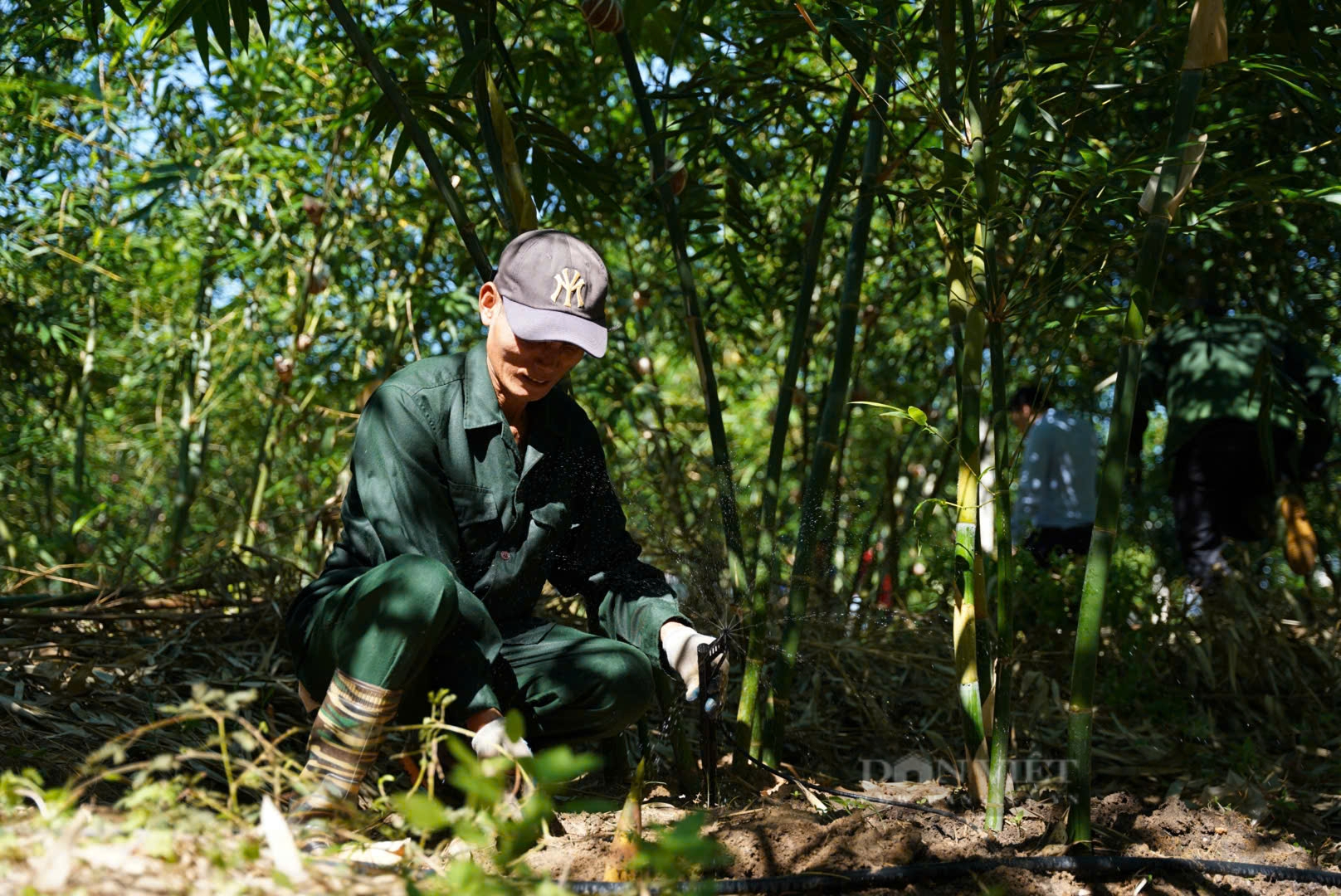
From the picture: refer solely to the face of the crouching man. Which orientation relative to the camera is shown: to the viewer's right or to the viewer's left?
to the viewer's right

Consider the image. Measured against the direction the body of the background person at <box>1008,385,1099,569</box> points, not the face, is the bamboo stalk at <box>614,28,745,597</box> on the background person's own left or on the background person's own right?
on the background person's own left

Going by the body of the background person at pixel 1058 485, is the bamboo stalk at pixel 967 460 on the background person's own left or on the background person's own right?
on the background person's own left

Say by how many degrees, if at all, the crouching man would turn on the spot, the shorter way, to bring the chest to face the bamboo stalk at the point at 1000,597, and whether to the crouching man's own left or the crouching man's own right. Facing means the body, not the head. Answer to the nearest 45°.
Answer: approximately 45° to the crouching man's own left

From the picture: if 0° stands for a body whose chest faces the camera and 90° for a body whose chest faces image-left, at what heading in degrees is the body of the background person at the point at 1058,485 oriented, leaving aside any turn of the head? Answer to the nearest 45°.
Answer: approximately 135°

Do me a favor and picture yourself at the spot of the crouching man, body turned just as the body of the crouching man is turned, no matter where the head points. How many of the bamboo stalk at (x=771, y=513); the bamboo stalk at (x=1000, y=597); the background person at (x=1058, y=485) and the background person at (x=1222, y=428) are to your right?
0

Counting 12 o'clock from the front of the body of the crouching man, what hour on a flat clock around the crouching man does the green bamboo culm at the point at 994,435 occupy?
The green bamboo culm is roughly at 11 o'clock from the crouching man.

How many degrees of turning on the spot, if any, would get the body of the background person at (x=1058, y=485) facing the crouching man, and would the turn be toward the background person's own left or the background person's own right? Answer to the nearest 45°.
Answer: approximately 135° to the background person's own left

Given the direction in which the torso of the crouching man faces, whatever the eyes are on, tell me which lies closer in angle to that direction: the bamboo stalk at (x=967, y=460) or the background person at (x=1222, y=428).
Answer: the bamboo stalk

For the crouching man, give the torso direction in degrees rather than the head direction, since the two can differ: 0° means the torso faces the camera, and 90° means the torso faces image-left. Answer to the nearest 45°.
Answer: approximately 315°

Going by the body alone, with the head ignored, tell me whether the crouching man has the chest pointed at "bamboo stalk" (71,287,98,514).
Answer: no

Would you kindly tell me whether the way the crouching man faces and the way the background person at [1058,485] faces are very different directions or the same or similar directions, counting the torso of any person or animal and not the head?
very different directions

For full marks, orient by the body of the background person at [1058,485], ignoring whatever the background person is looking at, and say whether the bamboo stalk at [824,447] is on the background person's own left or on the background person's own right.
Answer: on the background person's own left

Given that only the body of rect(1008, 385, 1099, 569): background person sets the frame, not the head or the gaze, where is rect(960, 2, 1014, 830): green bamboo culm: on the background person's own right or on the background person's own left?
on the background person's own left

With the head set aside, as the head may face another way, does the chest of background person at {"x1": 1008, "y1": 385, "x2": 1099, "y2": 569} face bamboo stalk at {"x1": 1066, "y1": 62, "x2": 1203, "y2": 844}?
no
